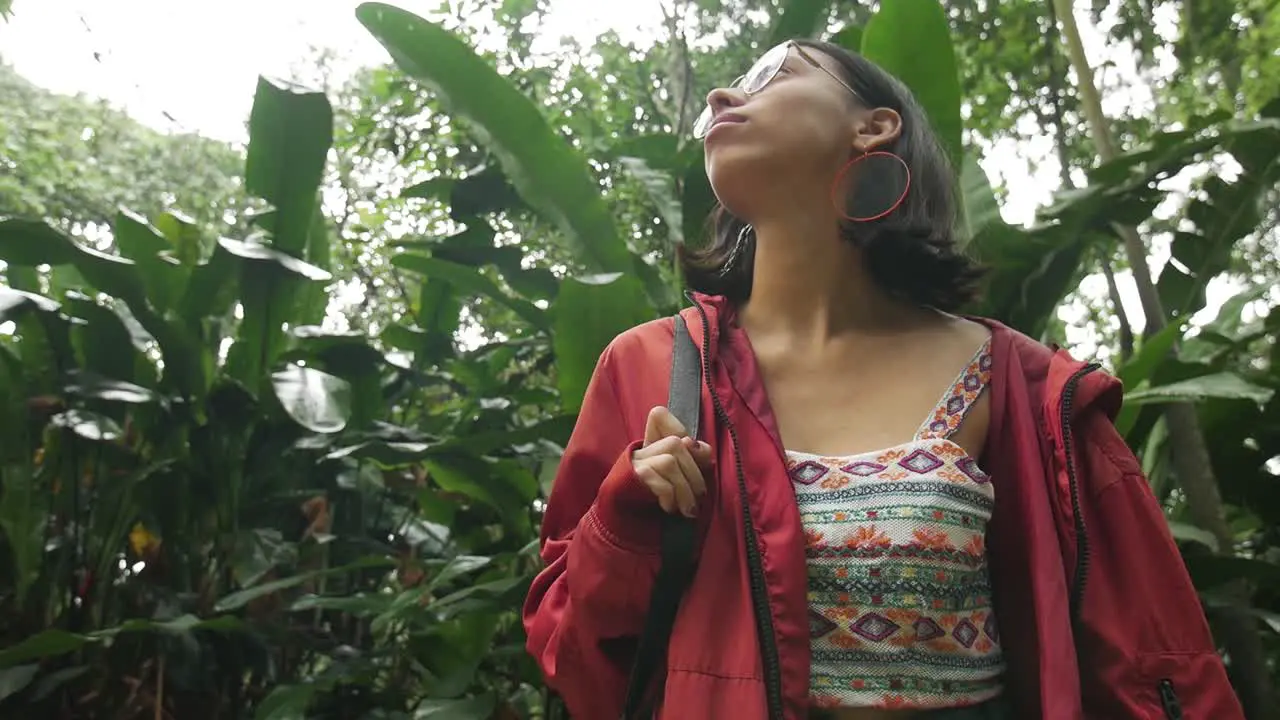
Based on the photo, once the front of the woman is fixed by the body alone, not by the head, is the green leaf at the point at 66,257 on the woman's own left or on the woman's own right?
on the woman's own right

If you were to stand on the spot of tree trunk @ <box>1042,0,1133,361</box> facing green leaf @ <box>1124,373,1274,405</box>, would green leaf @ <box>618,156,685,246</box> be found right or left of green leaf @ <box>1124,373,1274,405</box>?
right

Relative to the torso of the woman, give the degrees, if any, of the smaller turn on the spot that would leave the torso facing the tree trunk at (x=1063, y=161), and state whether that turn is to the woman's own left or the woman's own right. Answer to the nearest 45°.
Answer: approximately 180°

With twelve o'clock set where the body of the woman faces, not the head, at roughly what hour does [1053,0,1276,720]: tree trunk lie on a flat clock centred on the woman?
The tree trunk is roughly at 7 o'clock from the woman.

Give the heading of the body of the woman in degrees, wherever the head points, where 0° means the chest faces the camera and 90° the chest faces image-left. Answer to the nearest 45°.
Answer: approximately 0°

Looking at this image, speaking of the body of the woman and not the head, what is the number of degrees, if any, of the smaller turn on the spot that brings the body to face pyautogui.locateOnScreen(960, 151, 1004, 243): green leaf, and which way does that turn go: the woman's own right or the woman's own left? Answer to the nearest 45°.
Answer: approximately 180°

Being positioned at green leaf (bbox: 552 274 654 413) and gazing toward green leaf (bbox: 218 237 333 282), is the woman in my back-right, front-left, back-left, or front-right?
back-left

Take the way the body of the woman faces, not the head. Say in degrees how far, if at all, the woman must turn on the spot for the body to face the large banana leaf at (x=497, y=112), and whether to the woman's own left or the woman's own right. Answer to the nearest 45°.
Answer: approximately 135° to the woman's own right

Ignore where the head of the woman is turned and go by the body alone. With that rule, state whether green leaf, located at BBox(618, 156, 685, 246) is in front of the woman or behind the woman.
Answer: behind
